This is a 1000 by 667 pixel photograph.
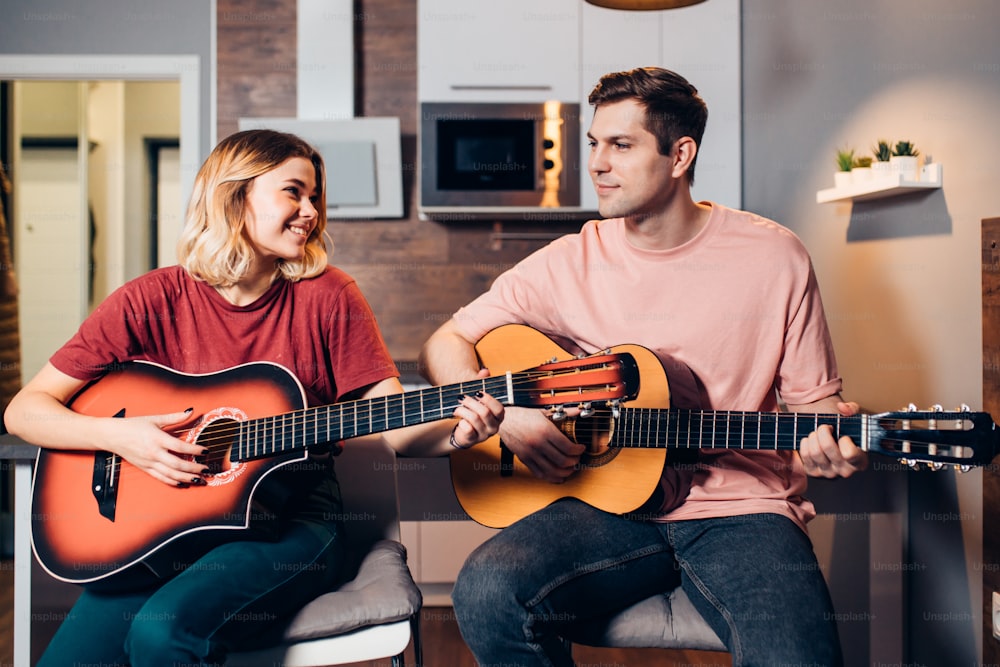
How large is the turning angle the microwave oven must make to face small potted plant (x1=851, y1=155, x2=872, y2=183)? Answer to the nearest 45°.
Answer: approximately 45° to its left

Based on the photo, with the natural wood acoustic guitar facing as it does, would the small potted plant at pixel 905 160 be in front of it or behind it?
behind

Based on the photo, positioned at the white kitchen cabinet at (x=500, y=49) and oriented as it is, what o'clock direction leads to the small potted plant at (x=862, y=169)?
The small potted plant is roughly at 11 o'clock from the white kitchen cabinet.

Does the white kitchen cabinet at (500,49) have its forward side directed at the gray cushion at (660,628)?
yes

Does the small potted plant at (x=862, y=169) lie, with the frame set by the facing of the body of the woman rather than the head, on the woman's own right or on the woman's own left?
on the woman's own left
